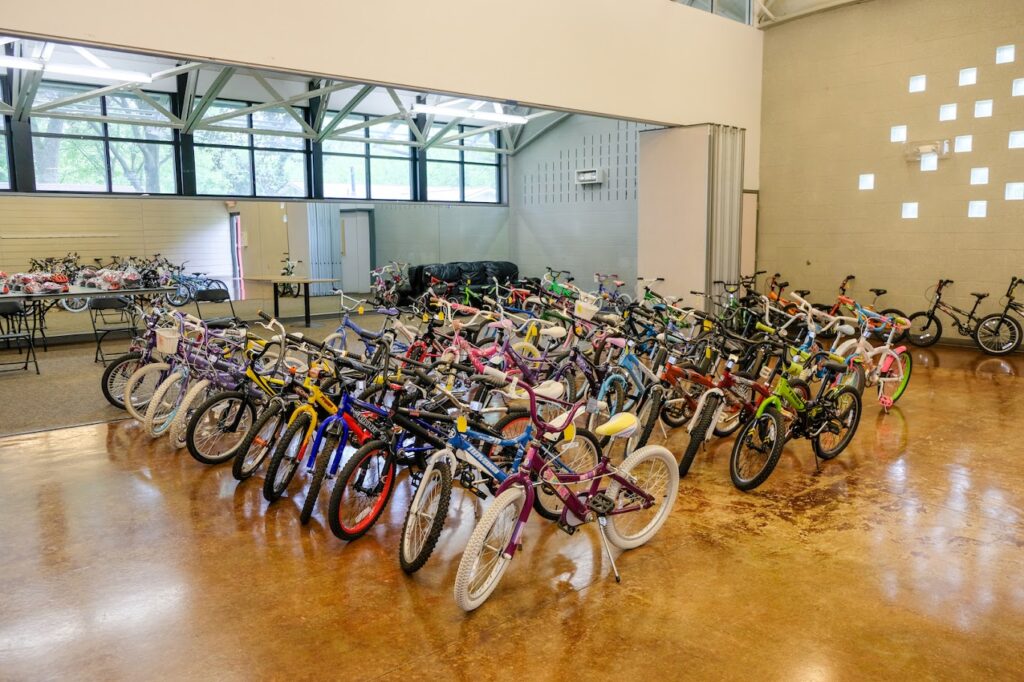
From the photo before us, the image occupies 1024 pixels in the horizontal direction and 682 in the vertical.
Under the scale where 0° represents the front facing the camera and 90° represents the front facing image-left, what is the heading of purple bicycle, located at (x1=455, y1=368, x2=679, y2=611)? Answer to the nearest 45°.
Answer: approximately 45°

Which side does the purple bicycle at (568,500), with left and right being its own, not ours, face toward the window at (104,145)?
right

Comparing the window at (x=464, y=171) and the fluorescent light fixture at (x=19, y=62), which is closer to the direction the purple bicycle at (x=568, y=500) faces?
the fluorescent light fixture

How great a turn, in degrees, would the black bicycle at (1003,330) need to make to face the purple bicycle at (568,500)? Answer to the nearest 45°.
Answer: approximately 90° to its left

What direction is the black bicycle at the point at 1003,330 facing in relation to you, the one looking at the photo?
facing to the left of the viewer

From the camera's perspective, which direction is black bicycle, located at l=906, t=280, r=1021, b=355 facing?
to the viewer's left

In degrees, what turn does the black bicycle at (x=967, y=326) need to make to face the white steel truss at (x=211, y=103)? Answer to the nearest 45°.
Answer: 0° — it already faces it

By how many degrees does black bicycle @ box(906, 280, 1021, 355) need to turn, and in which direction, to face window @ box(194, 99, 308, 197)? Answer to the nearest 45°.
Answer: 0° — it already faces it
